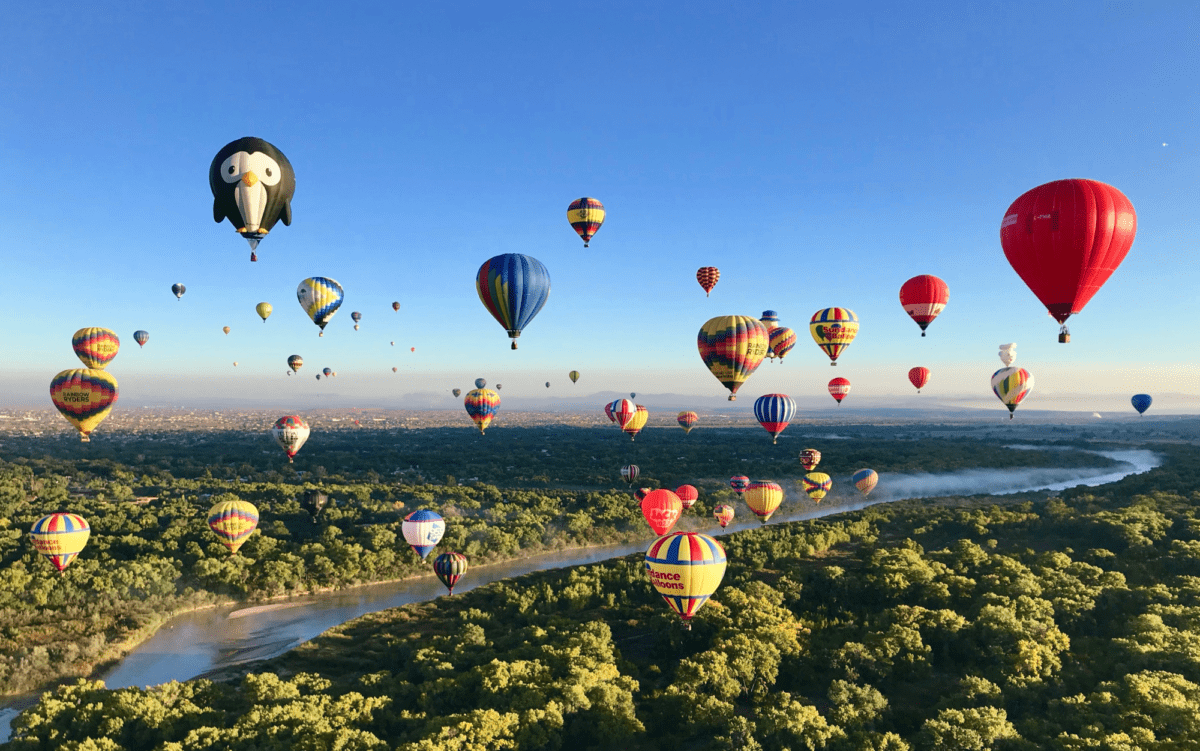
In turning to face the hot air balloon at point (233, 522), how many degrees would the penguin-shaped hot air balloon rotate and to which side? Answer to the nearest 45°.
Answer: approximately 180°

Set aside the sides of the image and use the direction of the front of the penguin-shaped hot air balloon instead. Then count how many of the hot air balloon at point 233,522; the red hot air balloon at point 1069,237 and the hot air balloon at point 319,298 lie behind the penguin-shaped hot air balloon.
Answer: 2

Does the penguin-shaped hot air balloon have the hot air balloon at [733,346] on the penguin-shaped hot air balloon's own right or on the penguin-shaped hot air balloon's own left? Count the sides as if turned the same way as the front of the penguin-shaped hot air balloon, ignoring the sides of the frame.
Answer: on the penguin-shaped hot air balloon's own left

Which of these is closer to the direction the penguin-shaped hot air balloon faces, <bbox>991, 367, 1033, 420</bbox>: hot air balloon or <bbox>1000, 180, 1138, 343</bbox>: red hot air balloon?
the red hot air balloon

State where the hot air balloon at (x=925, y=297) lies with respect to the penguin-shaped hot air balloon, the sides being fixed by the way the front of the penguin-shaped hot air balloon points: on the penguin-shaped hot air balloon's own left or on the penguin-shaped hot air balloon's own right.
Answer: on the penguin-shaped hot air balloon's own left

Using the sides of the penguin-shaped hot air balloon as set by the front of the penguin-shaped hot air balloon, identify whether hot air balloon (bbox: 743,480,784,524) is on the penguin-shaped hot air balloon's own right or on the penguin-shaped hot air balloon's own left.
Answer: on the penguin-shaped hot air balloon's own left

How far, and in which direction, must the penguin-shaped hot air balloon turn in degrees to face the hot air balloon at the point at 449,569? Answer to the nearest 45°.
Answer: approximately 135° to its left

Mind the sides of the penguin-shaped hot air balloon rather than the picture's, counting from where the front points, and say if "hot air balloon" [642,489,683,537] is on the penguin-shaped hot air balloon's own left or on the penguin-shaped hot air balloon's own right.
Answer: on the penguin-shaped hot air balloon's own left

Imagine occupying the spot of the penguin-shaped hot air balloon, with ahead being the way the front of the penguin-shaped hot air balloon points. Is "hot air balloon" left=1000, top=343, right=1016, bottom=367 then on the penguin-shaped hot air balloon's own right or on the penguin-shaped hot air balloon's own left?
on the penguin-shaped hot air balloon's own left

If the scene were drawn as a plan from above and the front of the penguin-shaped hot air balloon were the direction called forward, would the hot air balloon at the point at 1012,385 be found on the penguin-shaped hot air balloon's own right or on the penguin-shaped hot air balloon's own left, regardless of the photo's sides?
on the penguin-shaped hot air balloon's own left

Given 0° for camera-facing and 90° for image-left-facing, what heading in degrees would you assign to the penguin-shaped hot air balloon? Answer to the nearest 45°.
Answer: approximately 0°

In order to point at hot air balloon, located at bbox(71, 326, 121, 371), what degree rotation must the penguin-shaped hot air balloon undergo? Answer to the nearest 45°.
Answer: approximately 180°
